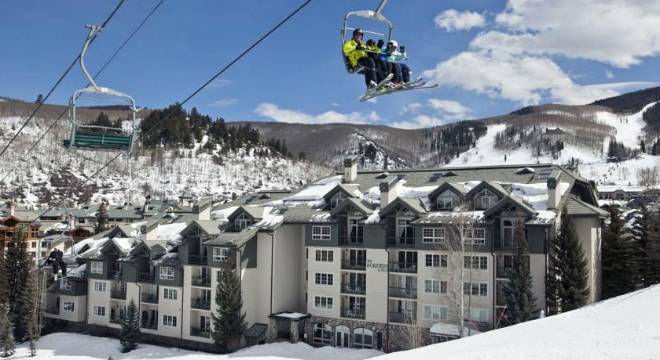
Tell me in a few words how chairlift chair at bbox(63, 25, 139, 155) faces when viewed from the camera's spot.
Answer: facing away from the viewer and to the left of the viewer

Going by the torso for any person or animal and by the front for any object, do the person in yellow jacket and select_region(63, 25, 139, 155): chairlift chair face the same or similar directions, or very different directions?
very different directions

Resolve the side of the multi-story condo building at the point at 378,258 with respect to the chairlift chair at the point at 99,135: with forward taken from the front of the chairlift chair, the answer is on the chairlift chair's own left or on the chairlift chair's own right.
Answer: on the chairlift chair's own right

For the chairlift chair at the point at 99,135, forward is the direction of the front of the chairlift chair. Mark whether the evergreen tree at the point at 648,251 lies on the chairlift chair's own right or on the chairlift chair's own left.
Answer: on the chairlift chair's own right

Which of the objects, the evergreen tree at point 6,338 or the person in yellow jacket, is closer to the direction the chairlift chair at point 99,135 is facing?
the evergreen tree

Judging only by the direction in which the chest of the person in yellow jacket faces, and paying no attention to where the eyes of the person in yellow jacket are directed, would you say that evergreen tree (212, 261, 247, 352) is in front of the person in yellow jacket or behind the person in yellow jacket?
behind

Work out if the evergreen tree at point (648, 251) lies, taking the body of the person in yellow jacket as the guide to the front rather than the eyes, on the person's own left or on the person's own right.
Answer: on the person's own left

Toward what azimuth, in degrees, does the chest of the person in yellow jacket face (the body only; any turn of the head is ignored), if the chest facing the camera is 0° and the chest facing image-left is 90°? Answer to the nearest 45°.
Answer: approximately 315°

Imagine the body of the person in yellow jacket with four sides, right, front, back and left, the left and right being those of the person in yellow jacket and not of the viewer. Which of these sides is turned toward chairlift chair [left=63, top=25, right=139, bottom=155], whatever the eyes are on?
back
